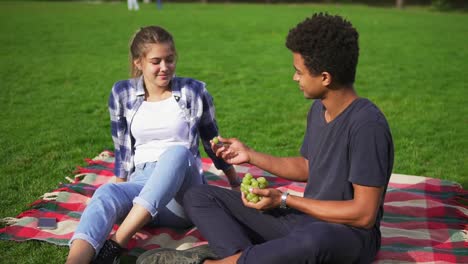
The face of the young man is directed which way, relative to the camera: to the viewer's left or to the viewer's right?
to the viewer's left

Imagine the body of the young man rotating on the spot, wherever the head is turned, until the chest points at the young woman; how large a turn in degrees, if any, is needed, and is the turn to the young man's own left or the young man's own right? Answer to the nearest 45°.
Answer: approximately 45° to the young man's own right

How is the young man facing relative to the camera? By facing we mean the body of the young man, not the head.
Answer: to the viewer's left
